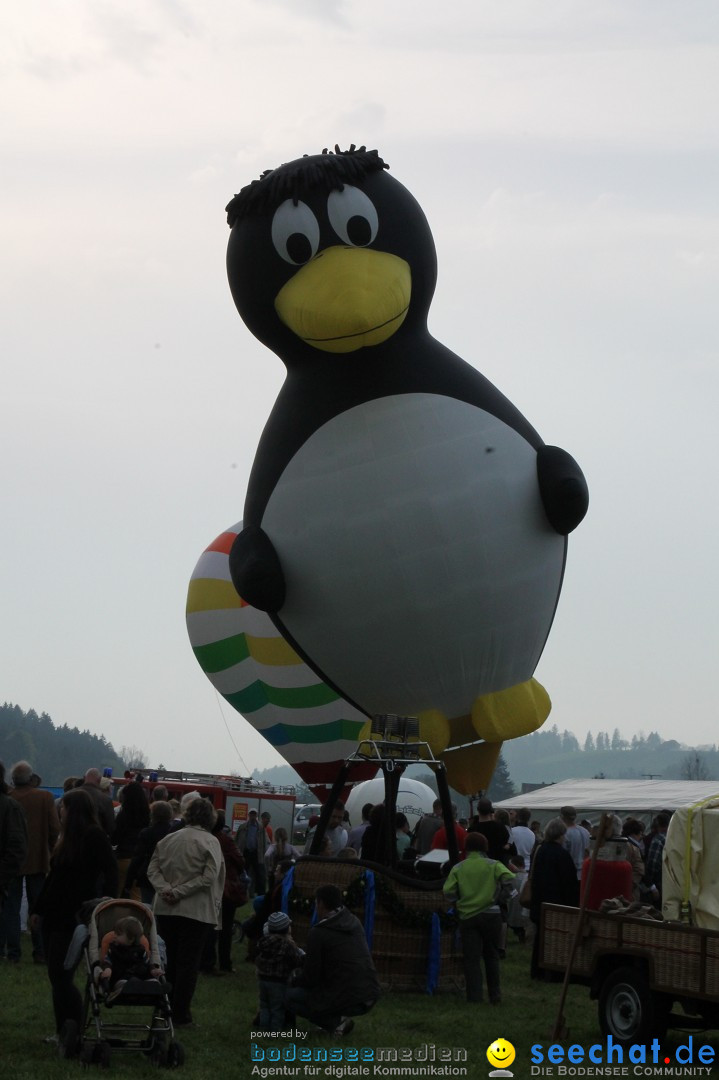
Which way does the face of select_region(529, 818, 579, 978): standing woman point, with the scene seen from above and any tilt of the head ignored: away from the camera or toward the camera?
away from the camera

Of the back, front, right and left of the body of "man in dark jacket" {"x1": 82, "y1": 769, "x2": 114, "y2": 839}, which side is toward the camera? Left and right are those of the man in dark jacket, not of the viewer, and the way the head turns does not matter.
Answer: back

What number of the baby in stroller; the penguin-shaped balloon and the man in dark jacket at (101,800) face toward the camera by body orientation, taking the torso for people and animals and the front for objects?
2

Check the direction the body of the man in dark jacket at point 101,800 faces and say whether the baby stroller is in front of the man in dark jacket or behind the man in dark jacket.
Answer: behind

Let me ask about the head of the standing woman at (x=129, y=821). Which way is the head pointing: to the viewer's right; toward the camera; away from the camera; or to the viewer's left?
away from the camera

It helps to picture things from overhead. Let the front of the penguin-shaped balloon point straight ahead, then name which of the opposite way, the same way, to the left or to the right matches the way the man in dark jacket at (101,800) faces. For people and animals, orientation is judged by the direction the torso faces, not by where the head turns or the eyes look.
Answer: the opposite way

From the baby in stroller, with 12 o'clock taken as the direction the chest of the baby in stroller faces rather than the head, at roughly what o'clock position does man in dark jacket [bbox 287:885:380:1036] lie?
The man in dark jacket is roughly at 8 o'clock from the baby in stroller.

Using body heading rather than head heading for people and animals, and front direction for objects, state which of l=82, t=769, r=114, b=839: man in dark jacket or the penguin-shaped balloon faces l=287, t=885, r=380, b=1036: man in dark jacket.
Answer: the penguin-shaped balloon

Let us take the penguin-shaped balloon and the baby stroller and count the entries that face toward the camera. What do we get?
2

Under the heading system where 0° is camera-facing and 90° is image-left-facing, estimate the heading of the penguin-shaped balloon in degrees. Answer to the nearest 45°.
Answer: approximately 0°

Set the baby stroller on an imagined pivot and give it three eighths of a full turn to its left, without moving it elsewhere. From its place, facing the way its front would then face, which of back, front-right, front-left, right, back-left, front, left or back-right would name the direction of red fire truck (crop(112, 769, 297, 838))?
front-left

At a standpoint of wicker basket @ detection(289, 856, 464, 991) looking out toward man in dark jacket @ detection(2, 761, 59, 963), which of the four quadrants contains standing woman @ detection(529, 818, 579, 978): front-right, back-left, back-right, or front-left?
back-right
